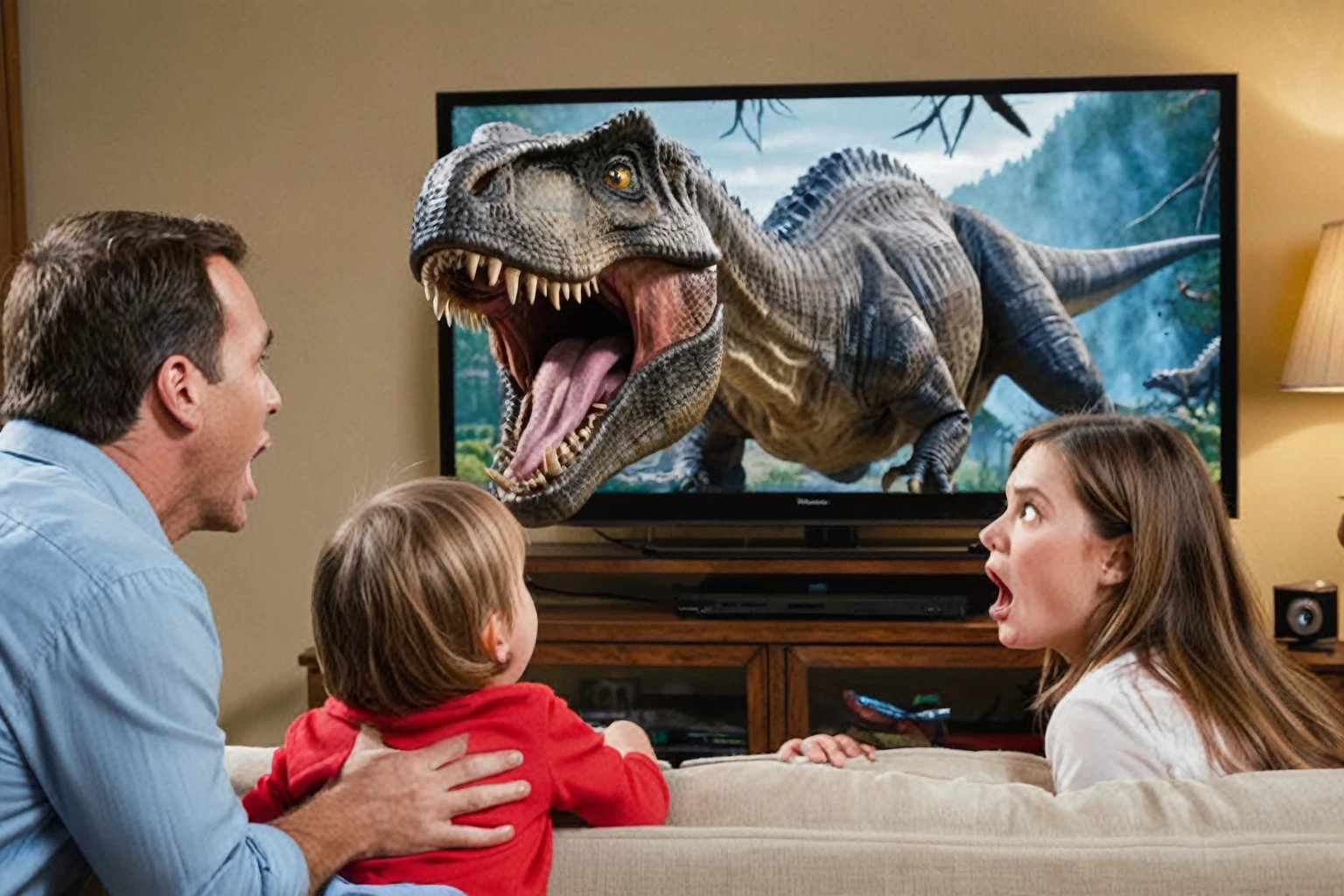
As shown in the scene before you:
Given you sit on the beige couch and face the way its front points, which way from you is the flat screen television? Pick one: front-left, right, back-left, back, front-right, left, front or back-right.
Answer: front

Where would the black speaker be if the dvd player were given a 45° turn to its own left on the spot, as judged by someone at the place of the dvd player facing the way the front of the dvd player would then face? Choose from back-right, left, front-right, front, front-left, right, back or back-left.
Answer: front-left

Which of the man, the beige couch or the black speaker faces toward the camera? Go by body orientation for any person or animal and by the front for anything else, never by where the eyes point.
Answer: the black speaker

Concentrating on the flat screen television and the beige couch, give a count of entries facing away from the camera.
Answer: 1

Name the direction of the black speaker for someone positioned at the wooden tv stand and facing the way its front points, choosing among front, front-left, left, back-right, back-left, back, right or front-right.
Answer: left

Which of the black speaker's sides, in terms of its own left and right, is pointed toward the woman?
front

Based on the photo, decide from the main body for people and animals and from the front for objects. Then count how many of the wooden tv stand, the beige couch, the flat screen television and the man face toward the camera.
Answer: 2

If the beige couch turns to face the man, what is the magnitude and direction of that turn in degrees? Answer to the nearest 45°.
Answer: approximately 90° to its left

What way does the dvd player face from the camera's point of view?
toward the camera

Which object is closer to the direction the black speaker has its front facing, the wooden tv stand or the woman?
the woman

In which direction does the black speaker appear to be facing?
toward the camera

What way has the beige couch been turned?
away from the camera

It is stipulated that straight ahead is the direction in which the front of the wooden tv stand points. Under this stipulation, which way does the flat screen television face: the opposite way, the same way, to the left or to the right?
the same way

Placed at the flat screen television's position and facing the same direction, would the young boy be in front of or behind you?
in front

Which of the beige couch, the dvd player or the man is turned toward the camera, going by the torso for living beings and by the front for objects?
the dvd player

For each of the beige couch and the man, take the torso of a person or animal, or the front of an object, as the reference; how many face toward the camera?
0
